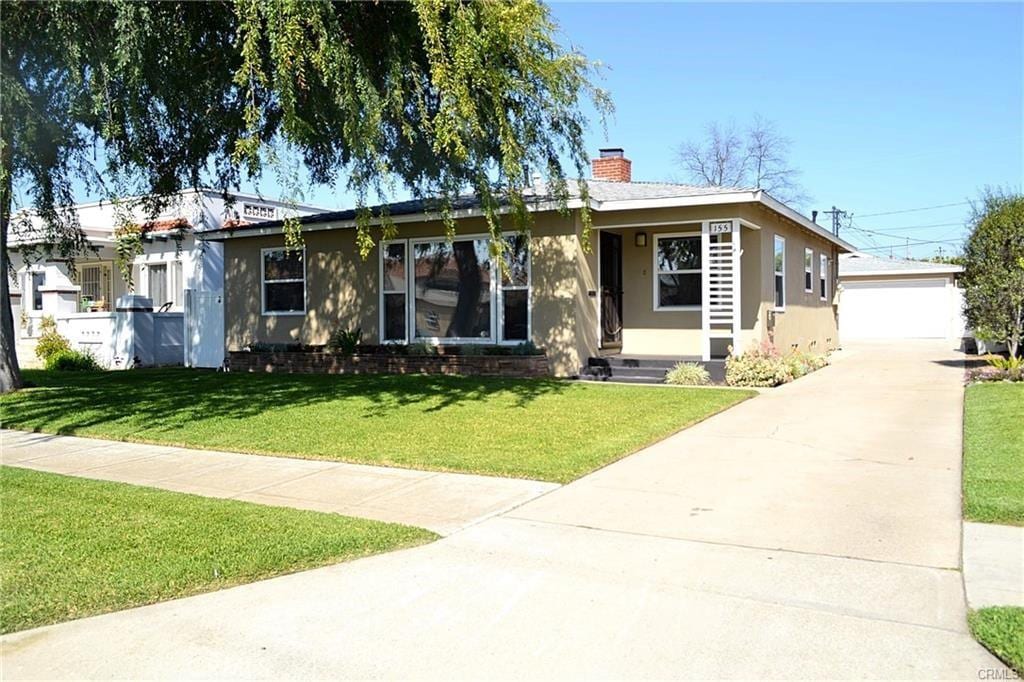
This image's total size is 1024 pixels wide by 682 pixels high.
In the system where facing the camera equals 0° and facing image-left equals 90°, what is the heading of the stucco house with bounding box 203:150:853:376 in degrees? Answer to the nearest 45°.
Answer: approximately 45°

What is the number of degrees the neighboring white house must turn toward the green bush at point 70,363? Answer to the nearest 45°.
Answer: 0° — it already faces it

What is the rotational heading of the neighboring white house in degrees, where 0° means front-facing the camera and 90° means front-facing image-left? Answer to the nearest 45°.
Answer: approximately 45°

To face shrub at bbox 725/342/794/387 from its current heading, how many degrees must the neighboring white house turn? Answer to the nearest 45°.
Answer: approximately 90° to its left

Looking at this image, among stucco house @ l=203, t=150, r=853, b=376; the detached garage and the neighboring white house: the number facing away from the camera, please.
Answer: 0

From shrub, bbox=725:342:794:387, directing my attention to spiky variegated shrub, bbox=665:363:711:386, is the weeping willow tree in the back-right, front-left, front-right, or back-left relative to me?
front-left

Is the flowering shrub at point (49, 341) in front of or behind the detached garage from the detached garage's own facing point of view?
in front

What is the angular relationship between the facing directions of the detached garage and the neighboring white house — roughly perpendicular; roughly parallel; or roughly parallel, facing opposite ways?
roughly parallel

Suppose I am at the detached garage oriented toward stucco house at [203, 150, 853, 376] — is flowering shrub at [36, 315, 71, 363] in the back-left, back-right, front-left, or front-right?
front-right

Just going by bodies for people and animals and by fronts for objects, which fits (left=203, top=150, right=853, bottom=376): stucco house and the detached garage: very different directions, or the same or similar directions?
same or similar directions

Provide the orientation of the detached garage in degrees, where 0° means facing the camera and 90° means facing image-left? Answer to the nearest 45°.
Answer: approximately 0°

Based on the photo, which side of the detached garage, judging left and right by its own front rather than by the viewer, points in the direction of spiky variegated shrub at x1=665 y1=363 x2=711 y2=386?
front

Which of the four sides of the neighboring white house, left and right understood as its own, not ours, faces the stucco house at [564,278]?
left
